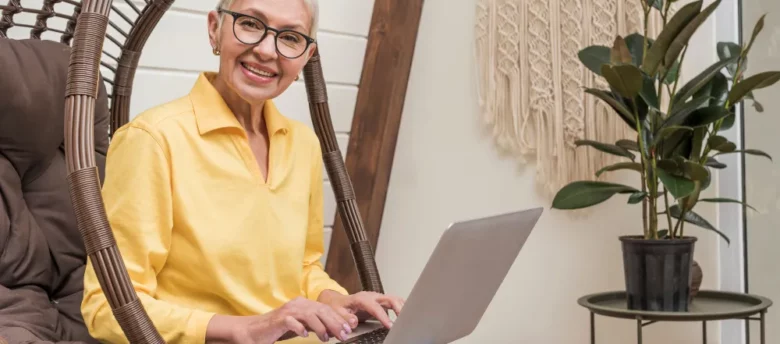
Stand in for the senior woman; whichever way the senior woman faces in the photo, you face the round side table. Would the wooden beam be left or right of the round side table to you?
left

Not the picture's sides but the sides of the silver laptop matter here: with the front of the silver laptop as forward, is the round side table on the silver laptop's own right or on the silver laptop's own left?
on the silver laptop's own right

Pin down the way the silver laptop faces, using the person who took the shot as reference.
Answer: facing away from the viewer and to the left of the viewer

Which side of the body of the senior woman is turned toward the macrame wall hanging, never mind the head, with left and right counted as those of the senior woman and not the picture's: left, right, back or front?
left

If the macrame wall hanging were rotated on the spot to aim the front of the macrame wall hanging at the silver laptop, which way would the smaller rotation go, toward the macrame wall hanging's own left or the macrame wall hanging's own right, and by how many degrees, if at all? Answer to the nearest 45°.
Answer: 0° — it already faces it

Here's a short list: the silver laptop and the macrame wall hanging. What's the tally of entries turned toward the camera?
1

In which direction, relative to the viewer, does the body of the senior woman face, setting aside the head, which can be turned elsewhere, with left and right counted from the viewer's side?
facing the viewer and to the right of the viewer

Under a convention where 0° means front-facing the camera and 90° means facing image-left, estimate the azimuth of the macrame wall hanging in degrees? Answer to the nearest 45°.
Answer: approximately 0°
